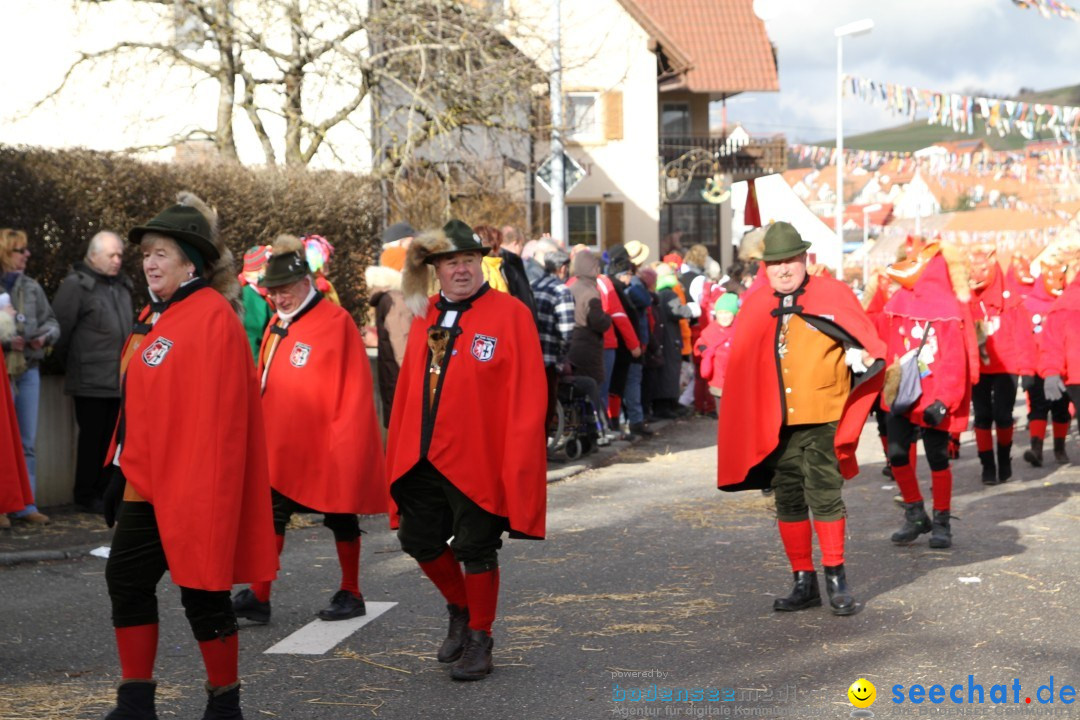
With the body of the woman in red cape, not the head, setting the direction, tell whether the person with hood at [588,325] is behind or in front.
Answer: behind

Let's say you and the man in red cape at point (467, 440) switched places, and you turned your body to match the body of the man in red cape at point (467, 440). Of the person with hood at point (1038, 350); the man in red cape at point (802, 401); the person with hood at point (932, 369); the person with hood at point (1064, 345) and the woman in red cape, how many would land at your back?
4

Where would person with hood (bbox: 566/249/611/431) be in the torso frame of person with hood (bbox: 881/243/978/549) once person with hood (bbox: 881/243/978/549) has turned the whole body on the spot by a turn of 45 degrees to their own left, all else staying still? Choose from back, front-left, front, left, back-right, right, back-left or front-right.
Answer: back-right

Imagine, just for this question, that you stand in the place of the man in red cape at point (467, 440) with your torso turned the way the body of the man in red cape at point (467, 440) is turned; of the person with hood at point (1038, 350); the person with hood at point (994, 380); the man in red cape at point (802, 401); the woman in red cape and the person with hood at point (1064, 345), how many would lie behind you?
4

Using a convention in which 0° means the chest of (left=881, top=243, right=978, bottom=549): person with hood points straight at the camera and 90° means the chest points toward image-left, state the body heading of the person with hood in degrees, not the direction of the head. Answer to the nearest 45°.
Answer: approximately 45°

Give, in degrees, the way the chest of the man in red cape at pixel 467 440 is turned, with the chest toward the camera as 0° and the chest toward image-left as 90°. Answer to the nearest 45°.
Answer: approximately 45°

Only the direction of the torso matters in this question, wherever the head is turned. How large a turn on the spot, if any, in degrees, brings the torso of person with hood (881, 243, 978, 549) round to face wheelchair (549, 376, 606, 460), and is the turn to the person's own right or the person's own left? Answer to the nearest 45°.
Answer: approximately 90° to the person's own right
